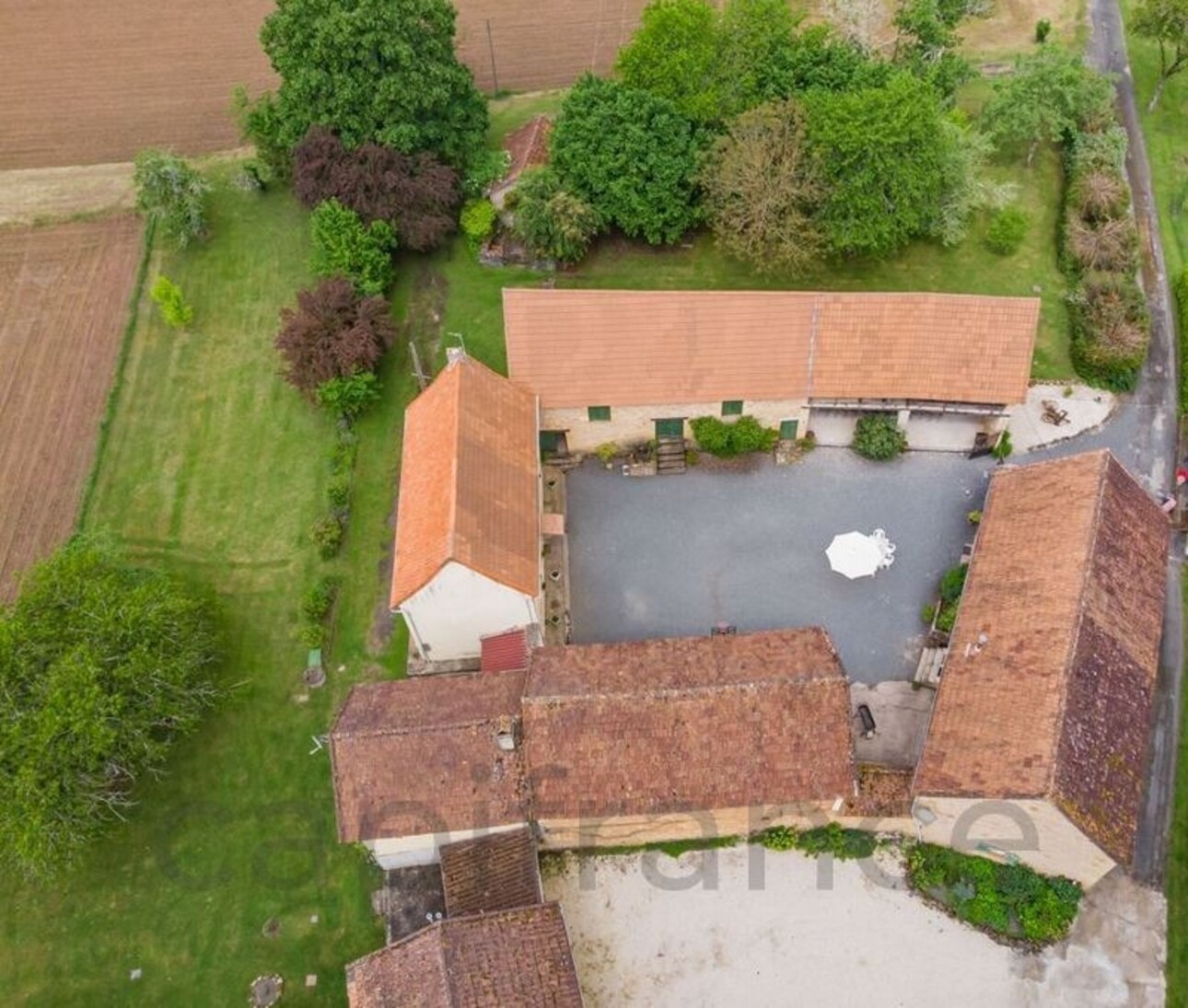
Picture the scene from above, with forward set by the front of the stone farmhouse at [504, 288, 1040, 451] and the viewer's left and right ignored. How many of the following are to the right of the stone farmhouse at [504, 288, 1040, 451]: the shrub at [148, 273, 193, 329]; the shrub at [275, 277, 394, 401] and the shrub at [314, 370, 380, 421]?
3

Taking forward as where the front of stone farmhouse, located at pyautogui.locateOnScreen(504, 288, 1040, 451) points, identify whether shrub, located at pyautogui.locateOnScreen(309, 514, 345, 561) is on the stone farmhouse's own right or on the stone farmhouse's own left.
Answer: on the stone farmhouse's own right

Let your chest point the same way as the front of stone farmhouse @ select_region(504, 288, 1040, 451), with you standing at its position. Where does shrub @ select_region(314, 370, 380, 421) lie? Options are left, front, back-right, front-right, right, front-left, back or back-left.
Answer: right

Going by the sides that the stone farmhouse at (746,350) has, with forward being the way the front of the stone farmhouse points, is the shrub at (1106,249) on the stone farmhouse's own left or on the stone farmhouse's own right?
on the stone farmhouse's own left

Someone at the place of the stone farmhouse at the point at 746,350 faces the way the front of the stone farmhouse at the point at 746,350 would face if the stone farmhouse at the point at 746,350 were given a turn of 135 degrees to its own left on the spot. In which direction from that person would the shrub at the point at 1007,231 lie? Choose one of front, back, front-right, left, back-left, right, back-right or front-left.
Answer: front

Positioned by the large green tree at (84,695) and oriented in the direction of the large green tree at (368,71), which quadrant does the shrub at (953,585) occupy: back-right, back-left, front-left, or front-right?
front-right

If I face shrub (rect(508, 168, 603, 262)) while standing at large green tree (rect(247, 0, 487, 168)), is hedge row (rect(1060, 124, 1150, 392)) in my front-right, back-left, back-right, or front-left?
front-left

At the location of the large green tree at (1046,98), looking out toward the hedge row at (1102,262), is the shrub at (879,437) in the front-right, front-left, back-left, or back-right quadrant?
front-right

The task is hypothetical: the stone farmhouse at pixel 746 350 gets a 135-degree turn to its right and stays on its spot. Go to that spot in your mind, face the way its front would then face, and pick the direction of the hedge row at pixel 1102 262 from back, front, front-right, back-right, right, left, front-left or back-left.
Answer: right

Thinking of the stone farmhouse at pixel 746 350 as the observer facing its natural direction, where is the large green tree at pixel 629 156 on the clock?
The large green tree is roughly at 5 o'clock from the stone farmhouse.

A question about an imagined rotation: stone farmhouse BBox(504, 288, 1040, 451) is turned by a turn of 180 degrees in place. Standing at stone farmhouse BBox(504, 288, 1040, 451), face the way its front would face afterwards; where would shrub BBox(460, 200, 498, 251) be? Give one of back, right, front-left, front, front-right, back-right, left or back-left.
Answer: front-left

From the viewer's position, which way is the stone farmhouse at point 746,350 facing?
facing the viewer

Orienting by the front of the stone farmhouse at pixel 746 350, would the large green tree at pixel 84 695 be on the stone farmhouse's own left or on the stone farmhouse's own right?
on the stone farmhouse's own right

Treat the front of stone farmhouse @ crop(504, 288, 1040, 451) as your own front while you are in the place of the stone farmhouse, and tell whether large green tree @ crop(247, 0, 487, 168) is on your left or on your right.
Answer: on your right

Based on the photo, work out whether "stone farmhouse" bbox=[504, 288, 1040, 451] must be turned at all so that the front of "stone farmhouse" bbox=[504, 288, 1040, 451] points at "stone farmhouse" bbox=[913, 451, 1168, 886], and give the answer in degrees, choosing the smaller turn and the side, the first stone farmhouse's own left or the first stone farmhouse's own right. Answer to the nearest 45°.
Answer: approximately 45° to the first stone farmhouse's own left

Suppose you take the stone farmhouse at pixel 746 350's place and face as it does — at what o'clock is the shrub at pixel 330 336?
The shrub is roughly at 3 o'clock from the stone farmhouse.

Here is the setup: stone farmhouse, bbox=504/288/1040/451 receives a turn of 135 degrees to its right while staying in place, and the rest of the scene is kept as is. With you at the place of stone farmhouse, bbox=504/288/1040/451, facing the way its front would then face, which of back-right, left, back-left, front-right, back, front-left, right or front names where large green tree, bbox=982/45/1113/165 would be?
right
